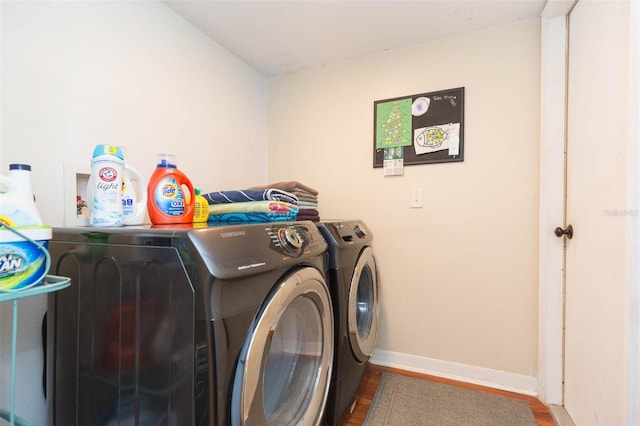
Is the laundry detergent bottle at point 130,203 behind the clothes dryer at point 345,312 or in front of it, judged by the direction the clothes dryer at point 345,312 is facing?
behind

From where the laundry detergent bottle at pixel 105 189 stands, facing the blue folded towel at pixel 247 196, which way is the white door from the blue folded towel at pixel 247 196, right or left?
right

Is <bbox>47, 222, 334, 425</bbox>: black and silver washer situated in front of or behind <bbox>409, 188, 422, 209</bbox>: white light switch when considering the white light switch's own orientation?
in front

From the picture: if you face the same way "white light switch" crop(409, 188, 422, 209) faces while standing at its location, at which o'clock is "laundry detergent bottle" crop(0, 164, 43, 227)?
The laundry detergent bottle is roughly at 1 o'clock from the white light switch.

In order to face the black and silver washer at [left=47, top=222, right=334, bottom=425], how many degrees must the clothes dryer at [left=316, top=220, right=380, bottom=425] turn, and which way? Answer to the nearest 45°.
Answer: approximately 135° to its right

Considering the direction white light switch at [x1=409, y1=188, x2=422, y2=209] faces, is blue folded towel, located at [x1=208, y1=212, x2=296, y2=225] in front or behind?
in front

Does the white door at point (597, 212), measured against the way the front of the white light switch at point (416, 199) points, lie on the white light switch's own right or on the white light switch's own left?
on the white light switch's own left

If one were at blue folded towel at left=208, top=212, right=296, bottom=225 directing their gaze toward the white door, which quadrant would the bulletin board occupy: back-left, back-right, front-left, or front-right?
front-left

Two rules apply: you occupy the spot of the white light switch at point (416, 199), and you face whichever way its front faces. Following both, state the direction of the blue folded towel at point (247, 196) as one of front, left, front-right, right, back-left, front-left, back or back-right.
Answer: front-right

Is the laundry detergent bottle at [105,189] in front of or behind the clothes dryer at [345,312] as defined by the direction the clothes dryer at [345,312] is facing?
behind

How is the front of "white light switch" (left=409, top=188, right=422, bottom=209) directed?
toward the camera
